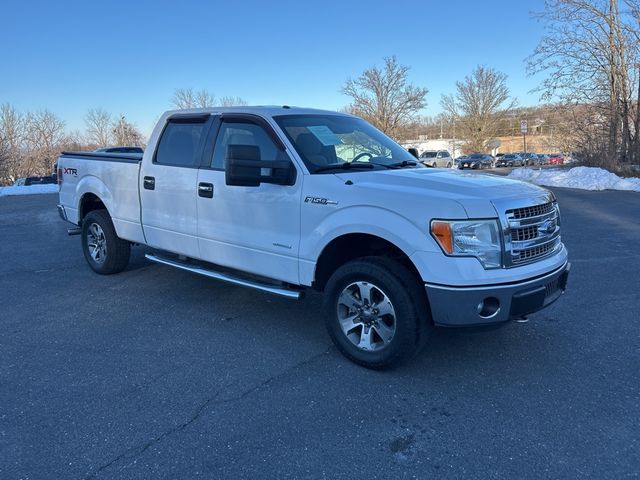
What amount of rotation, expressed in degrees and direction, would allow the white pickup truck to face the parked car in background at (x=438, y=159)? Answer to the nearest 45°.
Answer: approximately 135° to its left

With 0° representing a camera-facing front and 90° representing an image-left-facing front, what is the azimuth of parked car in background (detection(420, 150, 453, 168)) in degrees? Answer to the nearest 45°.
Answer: approximately 45°

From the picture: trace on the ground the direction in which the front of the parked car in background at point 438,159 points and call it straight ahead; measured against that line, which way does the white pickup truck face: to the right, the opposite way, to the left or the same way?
to the left

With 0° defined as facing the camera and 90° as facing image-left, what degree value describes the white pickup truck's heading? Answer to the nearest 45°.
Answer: approximately 315°

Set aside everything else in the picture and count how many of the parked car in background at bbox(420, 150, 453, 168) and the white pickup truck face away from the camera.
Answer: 0

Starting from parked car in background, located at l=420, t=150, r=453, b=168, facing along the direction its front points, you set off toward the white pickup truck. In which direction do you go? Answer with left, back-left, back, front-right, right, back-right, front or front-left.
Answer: front-left
